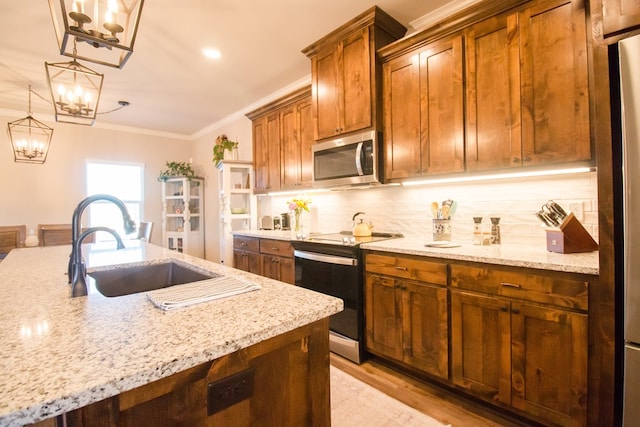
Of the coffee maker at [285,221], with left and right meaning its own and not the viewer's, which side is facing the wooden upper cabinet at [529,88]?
left

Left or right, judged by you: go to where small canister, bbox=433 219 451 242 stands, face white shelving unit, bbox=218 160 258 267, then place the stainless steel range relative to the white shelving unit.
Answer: left

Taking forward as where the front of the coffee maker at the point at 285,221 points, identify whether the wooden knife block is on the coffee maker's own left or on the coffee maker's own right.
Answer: on the coffee maker's own left

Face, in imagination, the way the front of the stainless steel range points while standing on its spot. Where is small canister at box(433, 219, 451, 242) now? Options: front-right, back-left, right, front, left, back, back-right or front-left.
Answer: back-left

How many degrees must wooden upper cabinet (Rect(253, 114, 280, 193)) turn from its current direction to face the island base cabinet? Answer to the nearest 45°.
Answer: approximately 45° to its left

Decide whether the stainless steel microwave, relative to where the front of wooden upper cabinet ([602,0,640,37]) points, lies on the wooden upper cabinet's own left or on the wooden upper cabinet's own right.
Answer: on the wooden upper cabinet's own right

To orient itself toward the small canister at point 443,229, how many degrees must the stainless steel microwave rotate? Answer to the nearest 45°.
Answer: approximately 135° to its left

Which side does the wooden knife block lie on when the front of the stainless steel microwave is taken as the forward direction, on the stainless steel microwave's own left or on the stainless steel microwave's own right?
on the stainless steel microwave's own left

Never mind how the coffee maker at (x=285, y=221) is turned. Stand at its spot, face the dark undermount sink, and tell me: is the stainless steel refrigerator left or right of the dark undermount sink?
left

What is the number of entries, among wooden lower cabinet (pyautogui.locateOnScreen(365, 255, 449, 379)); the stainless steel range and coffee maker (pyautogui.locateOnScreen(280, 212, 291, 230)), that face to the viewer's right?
0

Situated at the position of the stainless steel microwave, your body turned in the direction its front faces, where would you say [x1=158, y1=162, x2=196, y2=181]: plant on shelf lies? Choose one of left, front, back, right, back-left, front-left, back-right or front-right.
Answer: right

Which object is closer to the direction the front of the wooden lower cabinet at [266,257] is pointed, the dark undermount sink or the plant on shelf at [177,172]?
the dark undermount sink

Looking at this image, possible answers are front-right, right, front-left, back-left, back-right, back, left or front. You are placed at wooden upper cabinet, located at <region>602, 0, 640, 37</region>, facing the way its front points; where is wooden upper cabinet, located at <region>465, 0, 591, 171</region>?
right

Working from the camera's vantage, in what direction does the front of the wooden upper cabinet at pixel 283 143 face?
facing the viewer and to the left of the viewer
